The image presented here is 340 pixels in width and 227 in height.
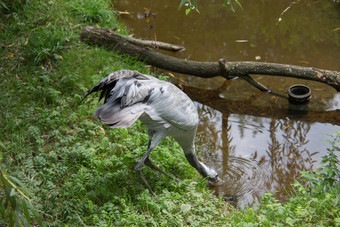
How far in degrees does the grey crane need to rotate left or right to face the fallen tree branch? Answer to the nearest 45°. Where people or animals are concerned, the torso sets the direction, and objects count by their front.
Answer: approximately 90° to its left

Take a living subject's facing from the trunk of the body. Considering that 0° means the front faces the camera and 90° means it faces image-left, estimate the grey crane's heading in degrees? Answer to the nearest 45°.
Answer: approximately 270°
